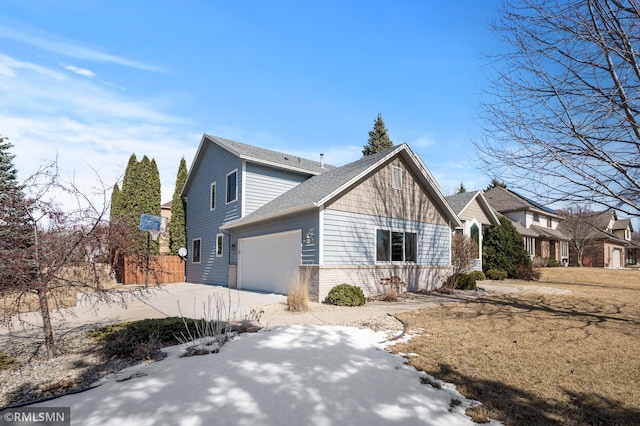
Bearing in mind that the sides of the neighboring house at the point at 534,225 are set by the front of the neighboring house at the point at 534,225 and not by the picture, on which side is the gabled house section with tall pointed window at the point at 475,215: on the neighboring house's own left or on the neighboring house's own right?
on the neighboring house's own right

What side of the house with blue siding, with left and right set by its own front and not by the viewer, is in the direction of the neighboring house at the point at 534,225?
left

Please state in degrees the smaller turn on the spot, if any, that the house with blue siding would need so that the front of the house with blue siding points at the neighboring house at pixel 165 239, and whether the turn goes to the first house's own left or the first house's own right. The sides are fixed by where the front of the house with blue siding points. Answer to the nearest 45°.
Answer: approximately 180°

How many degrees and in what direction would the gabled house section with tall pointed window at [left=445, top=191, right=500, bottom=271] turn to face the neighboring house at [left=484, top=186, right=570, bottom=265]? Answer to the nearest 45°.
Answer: approximately 135° to its left

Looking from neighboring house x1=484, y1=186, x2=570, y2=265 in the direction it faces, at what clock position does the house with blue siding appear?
The house with blue siding is roughly at 2 o'clock from the neighboring house.

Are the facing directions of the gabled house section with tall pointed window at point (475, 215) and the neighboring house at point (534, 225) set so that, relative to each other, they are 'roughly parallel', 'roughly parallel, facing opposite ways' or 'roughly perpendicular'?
roughly parallel

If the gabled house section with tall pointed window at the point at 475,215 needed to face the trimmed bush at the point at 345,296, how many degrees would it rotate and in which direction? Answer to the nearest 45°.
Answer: approximately 45° to its right

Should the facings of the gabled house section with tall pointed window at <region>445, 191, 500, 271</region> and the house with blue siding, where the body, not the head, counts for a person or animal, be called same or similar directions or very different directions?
same or similar directions
